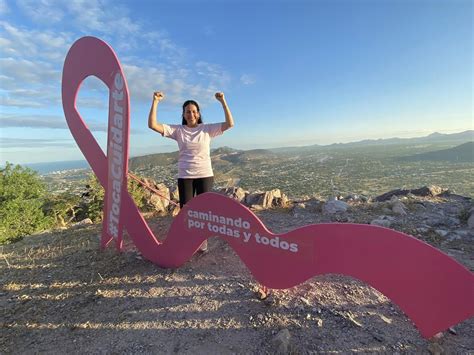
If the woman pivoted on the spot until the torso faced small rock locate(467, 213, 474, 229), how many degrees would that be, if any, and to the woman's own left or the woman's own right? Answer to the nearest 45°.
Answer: approximately 90° to the woman's own left

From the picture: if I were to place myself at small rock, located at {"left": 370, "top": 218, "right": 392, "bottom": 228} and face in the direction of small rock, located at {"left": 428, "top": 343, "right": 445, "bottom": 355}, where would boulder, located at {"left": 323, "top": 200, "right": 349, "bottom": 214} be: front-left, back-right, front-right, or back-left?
back-right

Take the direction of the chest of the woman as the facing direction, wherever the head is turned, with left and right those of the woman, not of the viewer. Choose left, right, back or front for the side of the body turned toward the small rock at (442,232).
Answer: left

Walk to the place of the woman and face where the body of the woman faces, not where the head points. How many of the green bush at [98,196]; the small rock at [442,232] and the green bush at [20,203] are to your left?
1

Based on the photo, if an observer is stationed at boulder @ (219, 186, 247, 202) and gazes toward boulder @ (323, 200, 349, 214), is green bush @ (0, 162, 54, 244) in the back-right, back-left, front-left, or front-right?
back-right

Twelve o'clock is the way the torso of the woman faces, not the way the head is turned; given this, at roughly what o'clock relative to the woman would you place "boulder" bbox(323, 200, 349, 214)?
The boulder is roughly at 8 o'clock from the woman.

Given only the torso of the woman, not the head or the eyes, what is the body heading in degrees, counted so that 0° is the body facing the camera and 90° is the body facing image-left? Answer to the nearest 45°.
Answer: approximately 0°
